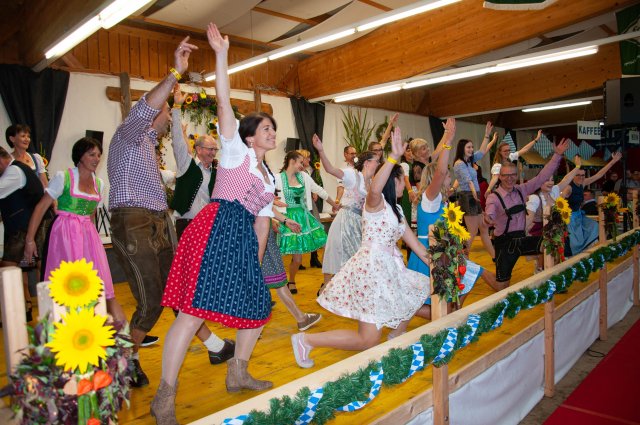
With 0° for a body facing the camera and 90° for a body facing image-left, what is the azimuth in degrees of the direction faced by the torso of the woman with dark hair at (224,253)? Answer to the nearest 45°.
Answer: approximately 315°

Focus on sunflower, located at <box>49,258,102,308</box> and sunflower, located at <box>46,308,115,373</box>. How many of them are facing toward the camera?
2

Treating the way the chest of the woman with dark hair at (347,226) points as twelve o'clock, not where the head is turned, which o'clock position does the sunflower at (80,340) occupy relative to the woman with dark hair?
The sunflower is roughly at 2 o'clock from the woman with dark hair.

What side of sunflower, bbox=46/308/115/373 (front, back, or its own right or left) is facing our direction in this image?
front

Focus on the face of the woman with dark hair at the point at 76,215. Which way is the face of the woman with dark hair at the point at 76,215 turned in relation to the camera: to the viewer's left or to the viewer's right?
to the viewer's right

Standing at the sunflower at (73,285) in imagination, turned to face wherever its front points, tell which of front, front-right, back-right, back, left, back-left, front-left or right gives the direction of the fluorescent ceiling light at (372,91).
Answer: back-left

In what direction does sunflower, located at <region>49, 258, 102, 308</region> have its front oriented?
toward the camera

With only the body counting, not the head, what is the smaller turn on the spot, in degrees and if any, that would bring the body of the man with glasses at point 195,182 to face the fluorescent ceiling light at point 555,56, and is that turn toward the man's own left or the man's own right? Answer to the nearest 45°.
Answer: approximately 90° to the man's own left

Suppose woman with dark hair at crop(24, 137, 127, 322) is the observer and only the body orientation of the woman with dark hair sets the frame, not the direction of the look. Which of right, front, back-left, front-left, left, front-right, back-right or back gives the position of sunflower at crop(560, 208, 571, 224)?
front-left

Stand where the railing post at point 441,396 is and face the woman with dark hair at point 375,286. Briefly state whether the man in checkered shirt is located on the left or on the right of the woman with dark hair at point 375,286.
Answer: left

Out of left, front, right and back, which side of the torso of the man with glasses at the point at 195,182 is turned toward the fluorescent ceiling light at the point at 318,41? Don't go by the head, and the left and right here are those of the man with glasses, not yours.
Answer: left

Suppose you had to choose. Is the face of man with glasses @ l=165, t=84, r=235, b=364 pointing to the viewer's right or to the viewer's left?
to the viewer's right

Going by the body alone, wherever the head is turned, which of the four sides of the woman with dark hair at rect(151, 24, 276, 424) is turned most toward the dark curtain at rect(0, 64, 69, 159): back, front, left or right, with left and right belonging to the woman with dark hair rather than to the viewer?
back
